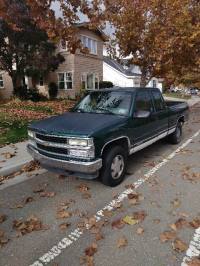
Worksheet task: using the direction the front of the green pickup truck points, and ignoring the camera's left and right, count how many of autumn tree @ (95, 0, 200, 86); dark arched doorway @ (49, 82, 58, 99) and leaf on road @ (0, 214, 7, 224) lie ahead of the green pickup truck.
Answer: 1

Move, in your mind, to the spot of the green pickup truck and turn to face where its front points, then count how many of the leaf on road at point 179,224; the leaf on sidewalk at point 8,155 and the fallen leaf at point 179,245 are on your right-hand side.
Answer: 1

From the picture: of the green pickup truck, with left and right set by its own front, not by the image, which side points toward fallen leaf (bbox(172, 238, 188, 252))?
left

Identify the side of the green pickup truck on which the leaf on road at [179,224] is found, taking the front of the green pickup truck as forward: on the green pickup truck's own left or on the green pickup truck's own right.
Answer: on the green pickup truck's own left

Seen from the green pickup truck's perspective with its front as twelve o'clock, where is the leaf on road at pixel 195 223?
The leaf on road is roughly at 9 o'clock from the green pickup truck.

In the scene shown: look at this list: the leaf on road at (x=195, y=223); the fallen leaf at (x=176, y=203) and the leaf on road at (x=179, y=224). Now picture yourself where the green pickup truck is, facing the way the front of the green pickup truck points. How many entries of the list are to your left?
3

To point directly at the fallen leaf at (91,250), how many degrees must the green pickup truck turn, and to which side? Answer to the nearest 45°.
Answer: approximately 45° to its left

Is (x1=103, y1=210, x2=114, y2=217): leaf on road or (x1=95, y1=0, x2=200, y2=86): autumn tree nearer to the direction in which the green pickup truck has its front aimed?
the leaf on road

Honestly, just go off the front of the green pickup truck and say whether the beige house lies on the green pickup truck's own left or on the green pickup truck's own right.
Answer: on the green pickup truck's own right

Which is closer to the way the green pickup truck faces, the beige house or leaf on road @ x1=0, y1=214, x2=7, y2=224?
the leaf on road

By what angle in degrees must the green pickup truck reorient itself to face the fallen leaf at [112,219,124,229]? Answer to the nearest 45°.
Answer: approximately 45° to its left

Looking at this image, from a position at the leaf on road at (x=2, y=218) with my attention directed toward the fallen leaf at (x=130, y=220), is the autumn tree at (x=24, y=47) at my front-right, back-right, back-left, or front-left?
back-left

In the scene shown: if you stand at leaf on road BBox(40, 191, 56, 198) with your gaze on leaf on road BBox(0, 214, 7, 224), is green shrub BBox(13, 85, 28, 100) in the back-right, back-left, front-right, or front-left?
back-right

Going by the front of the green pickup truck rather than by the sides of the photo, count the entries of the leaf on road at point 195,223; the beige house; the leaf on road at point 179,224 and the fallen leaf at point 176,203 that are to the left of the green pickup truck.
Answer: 3

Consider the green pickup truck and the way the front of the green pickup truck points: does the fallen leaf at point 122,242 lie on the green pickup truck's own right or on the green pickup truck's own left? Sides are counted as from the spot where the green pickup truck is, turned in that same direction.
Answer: on the green pickup truck's own left

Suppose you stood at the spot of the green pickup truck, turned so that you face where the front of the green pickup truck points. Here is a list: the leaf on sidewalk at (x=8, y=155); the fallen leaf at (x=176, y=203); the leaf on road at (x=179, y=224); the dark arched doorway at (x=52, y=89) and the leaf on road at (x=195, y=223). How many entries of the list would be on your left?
3

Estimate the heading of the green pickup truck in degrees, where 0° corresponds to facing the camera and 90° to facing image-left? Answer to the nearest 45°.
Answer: approximately 45°

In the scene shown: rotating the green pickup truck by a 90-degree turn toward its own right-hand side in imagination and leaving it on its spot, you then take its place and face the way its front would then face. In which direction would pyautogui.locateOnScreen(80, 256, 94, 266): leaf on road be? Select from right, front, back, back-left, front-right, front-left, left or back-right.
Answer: back-left

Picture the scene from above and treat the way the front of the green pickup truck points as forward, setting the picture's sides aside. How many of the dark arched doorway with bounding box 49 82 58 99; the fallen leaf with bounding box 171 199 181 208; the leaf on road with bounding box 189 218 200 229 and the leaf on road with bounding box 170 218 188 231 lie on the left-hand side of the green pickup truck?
3
